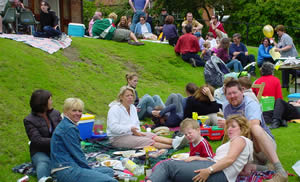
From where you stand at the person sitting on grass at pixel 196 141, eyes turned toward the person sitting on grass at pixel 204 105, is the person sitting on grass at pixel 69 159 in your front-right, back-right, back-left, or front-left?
back-left

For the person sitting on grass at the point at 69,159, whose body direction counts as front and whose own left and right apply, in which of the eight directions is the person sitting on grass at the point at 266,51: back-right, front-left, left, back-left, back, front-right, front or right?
front-left

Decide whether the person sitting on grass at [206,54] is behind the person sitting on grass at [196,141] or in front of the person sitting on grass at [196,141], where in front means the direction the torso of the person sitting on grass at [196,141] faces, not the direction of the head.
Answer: behind

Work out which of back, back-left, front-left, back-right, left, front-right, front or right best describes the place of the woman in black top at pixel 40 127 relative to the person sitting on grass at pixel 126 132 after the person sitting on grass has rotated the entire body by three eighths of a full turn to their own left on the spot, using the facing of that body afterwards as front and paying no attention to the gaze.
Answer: back-left

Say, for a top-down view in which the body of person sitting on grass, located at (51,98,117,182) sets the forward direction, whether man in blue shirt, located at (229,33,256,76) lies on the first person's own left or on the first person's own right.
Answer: on the first person's own left

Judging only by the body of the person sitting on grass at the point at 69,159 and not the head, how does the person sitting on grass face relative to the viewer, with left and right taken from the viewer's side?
facing to the right of the viewer
